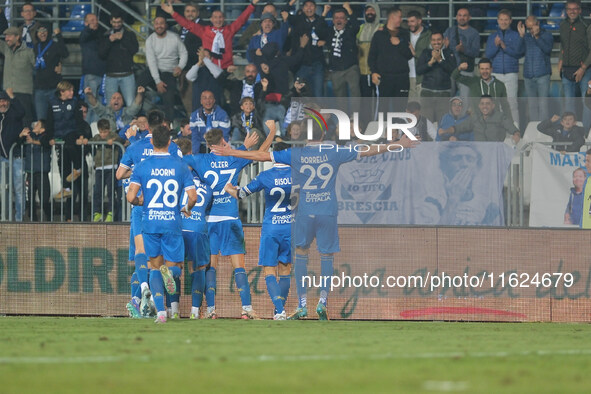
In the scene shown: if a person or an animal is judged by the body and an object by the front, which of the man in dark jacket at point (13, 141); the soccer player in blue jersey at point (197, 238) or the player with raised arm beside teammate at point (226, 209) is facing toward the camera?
the man in dark jacket

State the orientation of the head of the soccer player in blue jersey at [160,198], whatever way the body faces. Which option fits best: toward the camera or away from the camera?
away from the camera

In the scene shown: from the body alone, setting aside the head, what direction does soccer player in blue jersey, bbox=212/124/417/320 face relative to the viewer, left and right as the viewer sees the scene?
facing away from the viewer

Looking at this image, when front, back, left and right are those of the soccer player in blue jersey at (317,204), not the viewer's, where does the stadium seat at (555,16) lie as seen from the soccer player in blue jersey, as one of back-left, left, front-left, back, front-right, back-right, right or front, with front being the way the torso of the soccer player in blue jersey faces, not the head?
front-right

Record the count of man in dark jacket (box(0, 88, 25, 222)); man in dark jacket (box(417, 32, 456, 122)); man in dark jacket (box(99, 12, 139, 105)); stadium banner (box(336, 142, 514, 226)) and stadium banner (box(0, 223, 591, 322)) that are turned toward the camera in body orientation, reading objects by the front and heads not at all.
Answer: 5

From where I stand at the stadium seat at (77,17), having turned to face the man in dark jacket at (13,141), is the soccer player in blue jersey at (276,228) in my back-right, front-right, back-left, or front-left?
front-left

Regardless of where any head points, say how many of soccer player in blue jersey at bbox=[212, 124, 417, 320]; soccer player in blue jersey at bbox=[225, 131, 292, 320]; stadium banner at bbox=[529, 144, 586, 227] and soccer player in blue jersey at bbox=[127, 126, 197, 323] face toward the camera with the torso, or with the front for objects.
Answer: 1

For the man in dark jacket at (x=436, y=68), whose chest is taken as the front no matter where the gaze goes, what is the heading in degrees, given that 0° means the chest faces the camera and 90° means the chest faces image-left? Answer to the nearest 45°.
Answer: approximately 0°

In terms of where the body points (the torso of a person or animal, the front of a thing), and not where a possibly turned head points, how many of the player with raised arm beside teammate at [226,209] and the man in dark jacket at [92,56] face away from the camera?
1

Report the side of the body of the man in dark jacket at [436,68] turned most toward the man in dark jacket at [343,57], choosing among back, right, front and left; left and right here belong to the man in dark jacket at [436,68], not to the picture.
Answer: right

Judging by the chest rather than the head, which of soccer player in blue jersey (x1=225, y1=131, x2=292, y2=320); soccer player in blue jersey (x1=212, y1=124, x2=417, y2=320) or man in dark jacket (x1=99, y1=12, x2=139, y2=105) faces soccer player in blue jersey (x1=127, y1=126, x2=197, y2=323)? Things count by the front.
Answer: the man in dark jacket

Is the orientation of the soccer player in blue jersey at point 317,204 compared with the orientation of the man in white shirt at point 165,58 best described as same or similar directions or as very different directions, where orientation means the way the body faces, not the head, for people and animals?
very different directions

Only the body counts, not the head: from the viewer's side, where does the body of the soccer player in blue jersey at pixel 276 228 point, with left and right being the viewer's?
facing away from the viewer

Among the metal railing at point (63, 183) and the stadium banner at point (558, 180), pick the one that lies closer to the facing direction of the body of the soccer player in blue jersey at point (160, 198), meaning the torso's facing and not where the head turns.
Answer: the metal railing

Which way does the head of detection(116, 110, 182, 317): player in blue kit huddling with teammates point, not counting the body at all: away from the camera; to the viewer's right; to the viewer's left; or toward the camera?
away from the camera

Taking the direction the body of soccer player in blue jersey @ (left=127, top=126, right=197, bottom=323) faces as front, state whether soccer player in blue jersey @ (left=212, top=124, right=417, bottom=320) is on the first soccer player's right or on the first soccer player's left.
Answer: on the first soccer player's right

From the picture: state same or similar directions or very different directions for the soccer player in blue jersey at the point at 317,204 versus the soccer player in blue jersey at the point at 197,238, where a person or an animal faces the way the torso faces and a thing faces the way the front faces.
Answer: same or similar directions

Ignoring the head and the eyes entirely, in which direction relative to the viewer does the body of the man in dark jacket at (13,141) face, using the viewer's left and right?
facing the viewer

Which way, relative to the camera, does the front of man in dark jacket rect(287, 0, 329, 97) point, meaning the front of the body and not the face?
toward the camera

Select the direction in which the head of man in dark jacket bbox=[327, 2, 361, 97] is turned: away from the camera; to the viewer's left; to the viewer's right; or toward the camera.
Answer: toward the camera

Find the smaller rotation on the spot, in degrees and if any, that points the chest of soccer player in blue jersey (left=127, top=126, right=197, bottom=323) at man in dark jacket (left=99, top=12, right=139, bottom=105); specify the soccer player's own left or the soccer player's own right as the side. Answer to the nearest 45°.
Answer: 0° — they already face them

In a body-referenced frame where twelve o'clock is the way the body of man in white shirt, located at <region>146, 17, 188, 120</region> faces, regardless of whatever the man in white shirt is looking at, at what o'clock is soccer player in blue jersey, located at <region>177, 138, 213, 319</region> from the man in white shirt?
The soccer player in blue jersey is roughly at 12 o'clock from the man in white shirt.

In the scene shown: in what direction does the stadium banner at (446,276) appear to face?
toward the camera
